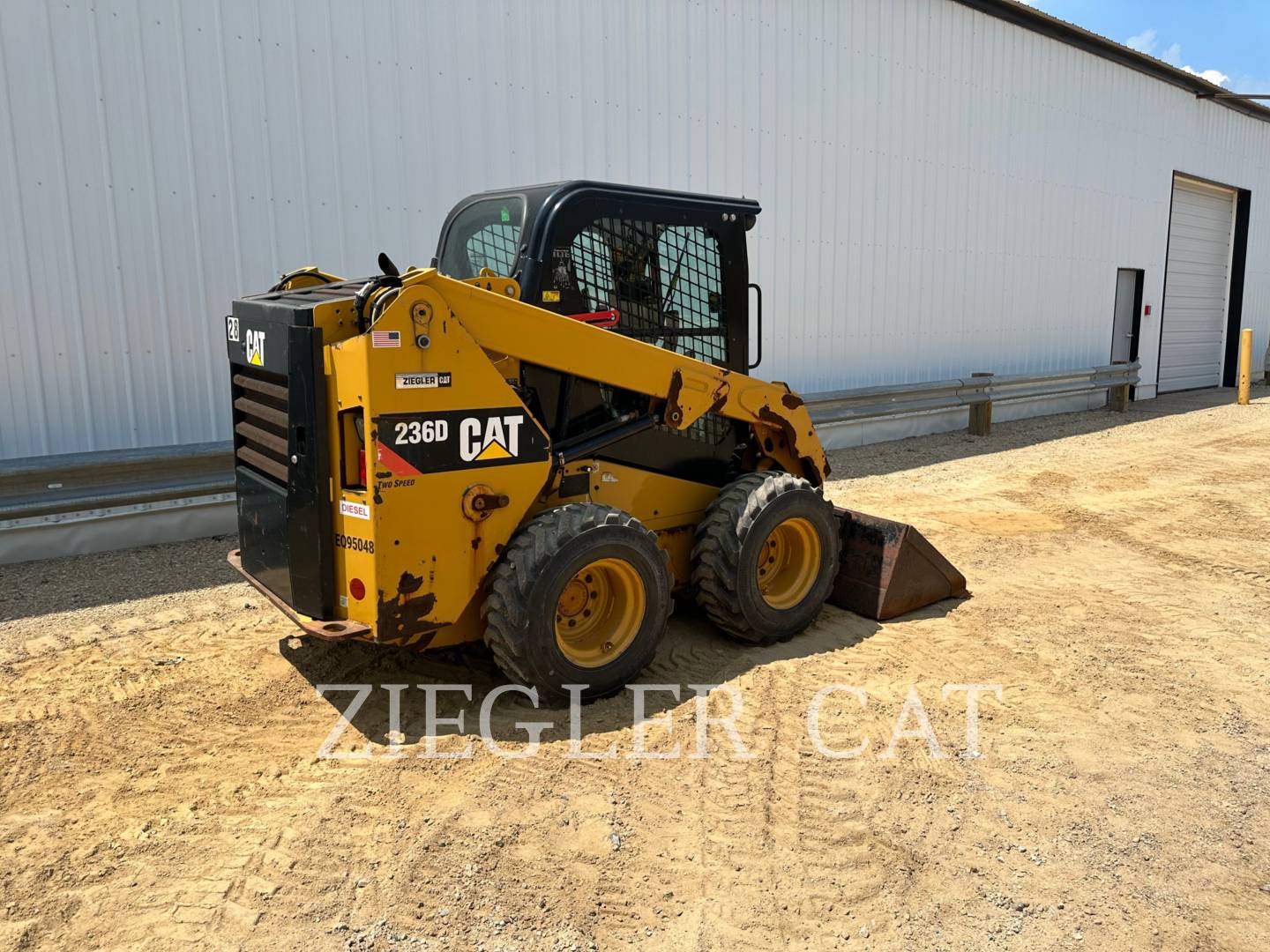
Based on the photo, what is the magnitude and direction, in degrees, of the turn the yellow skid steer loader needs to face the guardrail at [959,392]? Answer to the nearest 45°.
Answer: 0° — it already faces it

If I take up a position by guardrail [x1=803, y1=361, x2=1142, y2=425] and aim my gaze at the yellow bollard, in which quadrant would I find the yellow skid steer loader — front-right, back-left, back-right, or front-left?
back-right

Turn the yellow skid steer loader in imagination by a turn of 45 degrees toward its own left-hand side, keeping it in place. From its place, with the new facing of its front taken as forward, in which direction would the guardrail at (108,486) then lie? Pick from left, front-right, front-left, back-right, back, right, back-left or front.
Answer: front-left

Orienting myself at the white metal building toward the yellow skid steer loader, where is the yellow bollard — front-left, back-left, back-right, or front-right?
back-left

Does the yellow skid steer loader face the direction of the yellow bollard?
yes

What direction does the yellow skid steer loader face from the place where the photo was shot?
facing away from the viewer and to the right of the viewer
